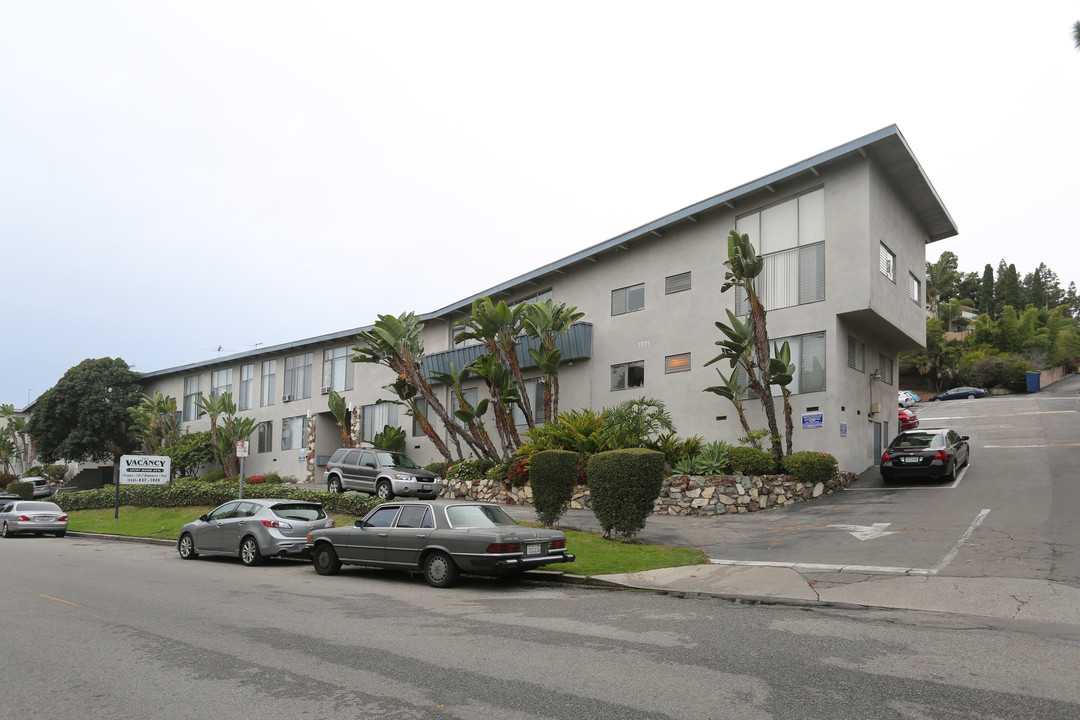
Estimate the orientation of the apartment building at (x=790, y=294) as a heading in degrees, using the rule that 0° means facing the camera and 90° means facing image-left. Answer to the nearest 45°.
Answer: approximately 45°

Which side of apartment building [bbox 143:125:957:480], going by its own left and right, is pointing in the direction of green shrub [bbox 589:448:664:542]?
front

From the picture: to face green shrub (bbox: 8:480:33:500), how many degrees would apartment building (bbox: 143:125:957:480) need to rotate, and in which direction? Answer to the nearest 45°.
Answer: approximately 90° to its right

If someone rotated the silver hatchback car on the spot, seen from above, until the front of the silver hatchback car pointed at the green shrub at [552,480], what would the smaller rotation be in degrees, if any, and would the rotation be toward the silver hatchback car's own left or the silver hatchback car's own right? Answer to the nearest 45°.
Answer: approximately 135° to the silver hatchback car's own right

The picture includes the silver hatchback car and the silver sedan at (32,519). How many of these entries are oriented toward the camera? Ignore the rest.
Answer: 0

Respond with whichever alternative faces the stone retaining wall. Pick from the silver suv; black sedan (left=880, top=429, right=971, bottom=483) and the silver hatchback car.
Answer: the silver suv

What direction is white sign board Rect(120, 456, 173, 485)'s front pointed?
toward the camera

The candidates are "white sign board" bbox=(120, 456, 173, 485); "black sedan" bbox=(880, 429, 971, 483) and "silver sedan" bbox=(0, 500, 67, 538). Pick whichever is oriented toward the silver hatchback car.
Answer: the white sign board
